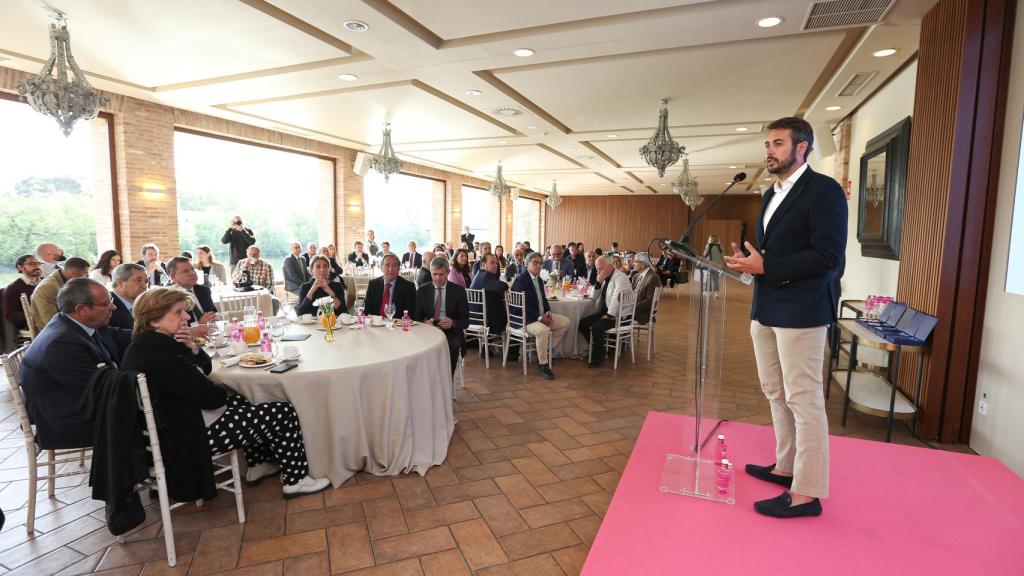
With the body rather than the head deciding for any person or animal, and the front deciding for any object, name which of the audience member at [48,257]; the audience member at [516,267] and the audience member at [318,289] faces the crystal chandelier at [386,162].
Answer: the audience member at [48,257]

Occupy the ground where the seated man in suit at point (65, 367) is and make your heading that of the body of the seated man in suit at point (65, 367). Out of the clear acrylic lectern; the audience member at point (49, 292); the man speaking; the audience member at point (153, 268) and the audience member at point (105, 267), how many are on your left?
3

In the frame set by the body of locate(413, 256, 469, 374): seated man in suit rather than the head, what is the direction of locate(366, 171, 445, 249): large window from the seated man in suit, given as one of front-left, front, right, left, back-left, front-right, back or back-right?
back

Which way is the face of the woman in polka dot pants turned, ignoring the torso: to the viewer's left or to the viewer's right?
to the viewer's right

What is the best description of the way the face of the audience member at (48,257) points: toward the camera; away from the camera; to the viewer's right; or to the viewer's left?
to the viewer's right

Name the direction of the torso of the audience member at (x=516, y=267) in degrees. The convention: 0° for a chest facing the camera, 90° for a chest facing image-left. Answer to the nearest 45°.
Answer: approximately 315°

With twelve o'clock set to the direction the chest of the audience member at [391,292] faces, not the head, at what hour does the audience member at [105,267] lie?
the audience member at [105,267] is roughly at 4 o'clock from the audience member at [391,292].

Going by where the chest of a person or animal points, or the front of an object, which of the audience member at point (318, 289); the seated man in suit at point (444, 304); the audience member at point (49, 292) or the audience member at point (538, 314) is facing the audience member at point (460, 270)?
the audience member at point (49, 292)

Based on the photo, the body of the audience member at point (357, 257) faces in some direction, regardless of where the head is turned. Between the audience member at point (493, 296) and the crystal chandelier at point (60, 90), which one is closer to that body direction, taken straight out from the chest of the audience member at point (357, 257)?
the audience member

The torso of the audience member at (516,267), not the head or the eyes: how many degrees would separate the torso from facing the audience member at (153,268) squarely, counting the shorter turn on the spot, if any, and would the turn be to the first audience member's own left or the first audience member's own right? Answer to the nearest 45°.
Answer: approximately 90° to the first audience member's own right

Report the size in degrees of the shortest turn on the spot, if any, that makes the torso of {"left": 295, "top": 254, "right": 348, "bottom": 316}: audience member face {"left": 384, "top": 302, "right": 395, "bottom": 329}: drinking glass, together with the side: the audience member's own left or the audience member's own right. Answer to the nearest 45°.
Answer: approximately 45° to the audience member's own left

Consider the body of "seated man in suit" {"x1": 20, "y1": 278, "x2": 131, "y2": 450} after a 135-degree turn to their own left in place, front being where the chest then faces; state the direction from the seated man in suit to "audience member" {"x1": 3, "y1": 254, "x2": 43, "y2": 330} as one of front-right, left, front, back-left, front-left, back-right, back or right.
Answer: front-right

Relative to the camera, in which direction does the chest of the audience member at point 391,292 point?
toward the camera

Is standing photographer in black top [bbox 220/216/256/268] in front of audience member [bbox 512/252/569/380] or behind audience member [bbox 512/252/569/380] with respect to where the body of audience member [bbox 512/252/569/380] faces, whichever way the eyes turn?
behind

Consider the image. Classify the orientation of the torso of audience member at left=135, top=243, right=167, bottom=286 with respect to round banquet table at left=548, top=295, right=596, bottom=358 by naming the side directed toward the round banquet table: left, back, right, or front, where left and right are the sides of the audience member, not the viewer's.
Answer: front

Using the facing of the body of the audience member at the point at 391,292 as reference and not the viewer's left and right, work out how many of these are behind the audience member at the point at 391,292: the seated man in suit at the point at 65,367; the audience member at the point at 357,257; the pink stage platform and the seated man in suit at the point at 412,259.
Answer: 2

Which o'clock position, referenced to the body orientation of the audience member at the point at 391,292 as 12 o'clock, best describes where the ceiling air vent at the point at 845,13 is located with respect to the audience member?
The ceiling air vent is roughly at 10 o'clock from the audience member.
